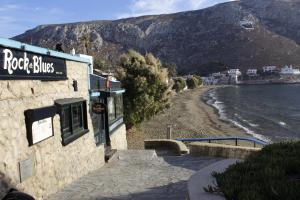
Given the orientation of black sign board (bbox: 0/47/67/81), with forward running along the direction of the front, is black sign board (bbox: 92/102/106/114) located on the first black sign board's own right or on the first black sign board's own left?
on the first black sign board's own left

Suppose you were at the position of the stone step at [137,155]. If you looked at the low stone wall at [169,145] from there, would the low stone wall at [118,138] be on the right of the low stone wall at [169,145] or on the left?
left

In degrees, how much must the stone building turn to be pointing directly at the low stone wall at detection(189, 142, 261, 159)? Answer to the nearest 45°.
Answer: approximately 90° to its left

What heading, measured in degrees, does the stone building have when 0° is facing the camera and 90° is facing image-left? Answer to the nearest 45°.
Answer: approximately 315°

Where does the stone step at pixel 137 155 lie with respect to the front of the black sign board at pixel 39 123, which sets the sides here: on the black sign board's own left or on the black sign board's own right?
on the black sign board's own left

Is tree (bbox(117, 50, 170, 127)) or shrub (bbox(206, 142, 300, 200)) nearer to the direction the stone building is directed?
the shrub

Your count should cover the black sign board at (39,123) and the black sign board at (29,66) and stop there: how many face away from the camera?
0

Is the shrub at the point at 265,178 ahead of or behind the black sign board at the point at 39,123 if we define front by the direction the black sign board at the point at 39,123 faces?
ahead

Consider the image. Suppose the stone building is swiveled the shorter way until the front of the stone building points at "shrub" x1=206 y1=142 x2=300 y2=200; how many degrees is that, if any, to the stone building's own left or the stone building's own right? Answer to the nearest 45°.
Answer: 0° — it already faces it
